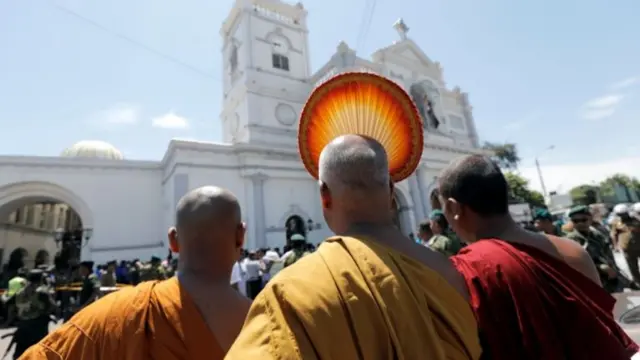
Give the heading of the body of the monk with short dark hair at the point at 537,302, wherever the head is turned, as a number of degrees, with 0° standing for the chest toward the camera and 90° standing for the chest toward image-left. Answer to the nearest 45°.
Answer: approximately 135°

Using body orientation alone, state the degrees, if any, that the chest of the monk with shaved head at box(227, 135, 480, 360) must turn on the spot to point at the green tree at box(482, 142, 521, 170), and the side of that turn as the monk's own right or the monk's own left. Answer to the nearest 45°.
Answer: approximately 45° to the monk's own right

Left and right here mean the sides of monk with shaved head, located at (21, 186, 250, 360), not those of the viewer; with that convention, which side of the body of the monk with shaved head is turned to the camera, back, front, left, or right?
back

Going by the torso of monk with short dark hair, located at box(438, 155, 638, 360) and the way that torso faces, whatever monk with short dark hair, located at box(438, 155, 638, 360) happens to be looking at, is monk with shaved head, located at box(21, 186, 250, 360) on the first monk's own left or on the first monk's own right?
on the first monk's own left

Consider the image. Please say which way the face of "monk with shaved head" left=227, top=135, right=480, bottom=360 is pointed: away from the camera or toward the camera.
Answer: away from the camera

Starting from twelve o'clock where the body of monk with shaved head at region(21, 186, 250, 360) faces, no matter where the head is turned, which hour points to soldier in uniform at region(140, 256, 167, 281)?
The soldier in uniform is roughly at 12 o'clock from the monk with shaved head.

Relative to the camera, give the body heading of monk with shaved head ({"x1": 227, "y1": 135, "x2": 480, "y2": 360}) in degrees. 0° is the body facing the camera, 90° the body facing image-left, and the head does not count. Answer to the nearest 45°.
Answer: approximately 180°

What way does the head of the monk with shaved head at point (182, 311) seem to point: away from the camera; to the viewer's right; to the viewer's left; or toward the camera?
away from the camera

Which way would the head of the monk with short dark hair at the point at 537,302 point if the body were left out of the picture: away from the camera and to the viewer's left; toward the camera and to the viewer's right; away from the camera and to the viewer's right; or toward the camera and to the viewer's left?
away from the camera and to the viewer's left

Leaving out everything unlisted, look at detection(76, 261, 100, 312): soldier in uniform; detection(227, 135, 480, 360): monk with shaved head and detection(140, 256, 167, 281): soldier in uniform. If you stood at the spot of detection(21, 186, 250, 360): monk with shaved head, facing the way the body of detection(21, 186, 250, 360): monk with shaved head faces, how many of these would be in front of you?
2
